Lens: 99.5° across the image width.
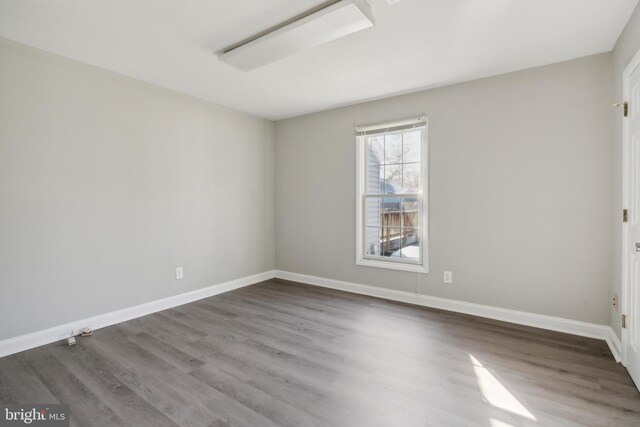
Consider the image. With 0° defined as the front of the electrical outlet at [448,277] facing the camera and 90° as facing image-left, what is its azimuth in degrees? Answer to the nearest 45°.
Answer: approximately 0°
